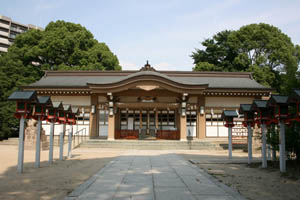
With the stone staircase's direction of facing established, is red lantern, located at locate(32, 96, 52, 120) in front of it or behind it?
in front

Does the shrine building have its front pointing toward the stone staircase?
yes

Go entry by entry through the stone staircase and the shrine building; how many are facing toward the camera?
2

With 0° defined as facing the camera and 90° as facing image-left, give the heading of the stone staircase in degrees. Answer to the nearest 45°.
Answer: approximately 0°

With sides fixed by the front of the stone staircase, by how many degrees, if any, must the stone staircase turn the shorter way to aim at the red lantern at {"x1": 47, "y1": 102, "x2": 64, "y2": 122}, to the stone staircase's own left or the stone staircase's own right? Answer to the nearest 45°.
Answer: approximately 45° to the stone staircase's own right

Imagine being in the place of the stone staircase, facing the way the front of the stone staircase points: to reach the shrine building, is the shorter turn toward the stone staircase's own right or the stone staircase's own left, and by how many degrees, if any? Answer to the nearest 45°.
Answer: approximately 180°

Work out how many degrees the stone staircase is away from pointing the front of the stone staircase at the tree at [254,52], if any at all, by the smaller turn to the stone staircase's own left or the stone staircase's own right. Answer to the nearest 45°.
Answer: approximately 135° to the stone staircase's own left

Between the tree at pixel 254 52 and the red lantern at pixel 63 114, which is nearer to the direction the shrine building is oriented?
the red lantern
